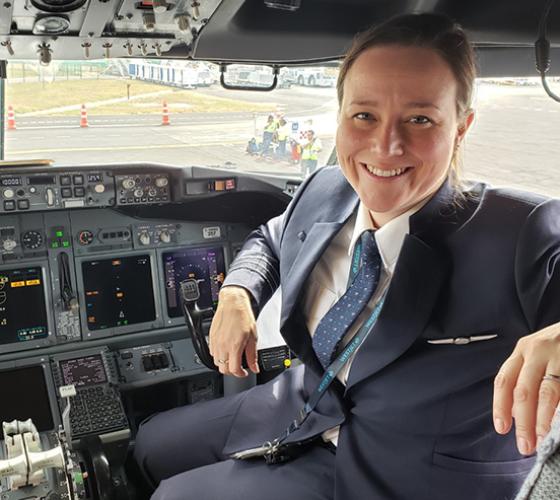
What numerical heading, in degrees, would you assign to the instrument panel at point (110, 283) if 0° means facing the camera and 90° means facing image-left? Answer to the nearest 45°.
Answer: approximately 0°

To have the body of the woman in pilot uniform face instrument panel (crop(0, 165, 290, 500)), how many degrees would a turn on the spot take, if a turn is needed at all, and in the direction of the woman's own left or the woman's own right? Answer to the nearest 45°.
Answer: approximately 90° to the woman's own right

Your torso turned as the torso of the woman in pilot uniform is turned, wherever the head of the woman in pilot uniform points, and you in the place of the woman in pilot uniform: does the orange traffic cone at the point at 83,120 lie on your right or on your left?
on your right

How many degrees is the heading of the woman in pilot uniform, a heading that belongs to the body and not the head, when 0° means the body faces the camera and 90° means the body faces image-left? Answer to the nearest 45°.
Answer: approximately 45°

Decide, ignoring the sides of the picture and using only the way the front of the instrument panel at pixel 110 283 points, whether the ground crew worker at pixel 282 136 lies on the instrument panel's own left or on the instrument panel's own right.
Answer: on the instrument panel's own left

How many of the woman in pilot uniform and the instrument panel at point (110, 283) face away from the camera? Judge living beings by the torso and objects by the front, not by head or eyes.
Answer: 0

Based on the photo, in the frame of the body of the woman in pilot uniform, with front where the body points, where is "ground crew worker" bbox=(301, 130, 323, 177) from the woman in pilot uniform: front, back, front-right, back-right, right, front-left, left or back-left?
back-right
